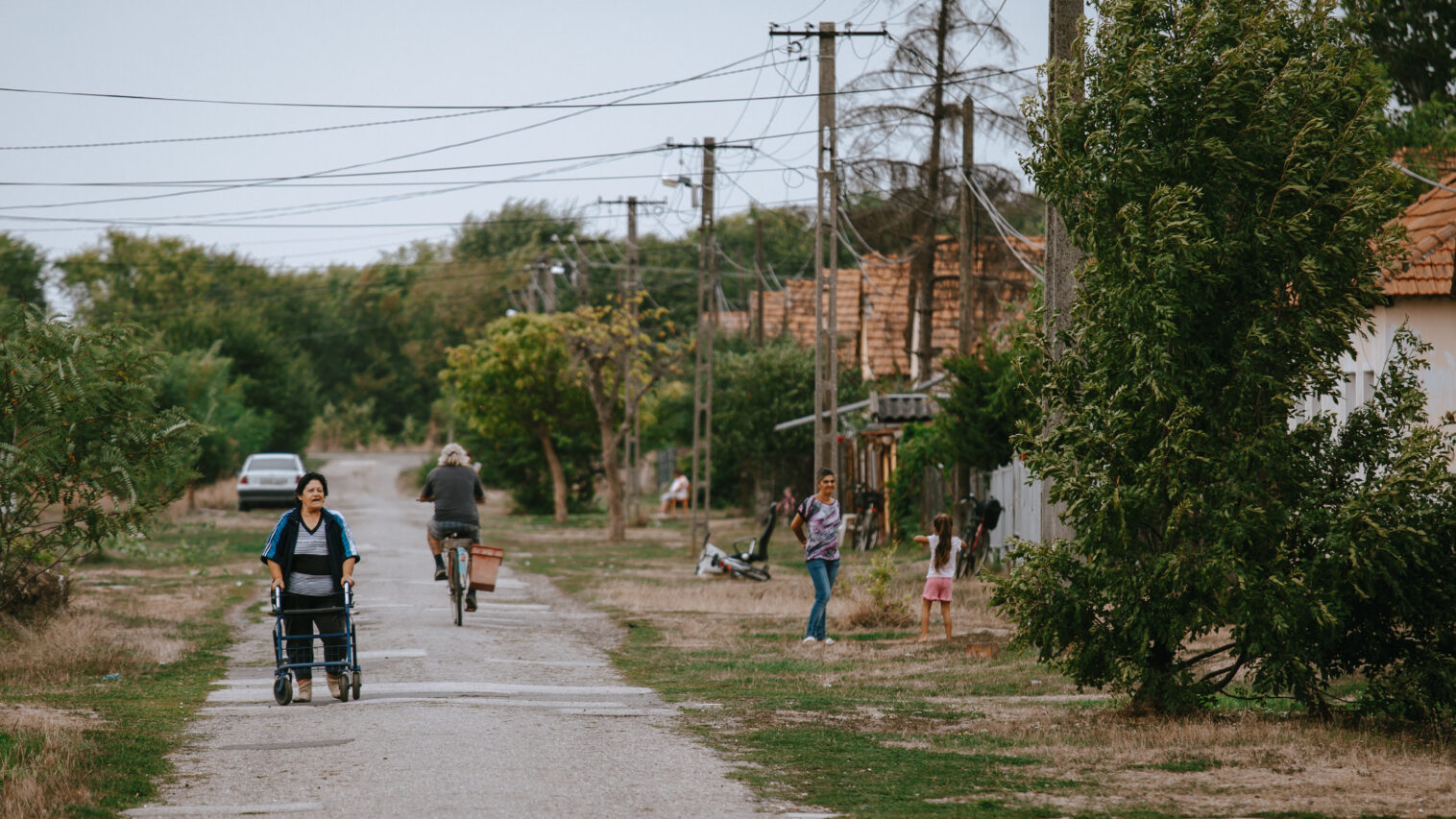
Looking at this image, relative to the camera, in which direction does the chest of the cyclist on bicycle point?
away from the camera

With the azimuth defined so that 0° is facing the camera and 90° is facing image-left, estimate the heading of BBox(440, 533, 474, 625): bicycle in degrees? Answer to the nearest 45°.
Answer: approximately 180°

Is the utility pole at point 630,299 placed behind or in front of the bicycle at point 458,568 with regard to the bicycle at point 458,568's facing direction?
in front

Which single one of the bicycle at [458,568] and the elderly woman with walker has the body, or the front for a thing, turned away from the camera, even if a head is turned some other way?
the bicycle

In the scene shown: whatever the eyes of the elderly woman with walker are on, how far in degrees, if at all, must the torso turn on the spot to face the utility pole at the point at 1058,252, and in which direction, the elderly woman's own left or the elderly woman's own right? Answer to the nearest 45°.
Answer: approximately 90° to the elderly woman's own left

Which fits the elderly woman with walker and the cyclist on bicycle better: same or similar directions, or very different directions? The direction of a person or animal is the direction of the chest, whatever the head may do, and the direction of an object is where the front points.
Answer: very different directions
